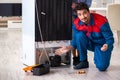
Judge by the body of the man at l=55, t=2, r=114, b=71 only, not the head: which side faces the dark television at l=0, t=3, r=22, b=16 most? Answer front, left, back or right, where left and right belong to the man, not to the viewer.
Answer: right

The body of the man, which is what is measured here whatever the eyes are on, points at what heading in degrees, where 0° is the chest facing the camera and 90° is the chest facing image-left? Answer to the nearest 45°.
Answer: approximately 45°
